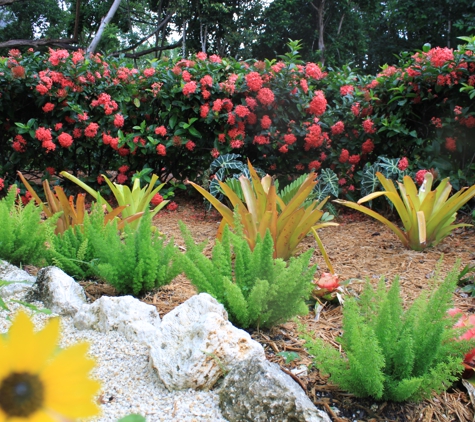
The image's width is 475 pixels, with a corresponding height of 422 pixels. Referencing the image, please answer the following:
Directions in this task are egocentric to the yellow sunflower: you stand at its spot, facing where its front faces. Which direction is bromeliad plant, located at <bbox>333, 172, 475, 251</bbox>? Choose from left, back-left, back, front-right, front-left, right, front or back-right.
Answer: back-left

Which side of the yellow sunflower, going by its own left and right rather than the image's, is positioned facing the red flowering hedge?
back

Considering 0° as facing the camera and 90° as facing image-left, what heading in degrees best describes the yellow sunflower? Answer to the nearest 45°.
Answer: approximately 0°

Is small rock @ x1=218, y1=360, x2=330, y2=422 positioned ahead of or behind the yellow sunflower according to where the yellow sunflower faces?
behind

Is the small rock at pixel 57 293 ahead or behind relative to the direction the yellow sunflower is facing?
behind

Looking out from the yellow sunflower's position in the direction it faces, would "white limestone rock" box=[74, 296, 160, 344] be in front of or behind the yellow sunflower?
behind

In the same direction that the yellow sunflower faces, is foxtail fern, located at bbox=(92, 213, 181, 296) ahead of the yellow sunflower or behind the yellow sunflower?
behind

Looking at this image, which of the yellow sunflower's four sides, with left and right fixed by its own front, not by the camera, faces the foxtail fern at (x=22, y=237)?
back

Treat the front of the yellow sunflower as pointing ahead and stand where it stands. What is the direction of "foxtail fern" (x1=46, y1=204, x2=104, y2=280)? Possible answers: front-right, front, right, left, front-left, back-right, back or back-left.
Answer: back

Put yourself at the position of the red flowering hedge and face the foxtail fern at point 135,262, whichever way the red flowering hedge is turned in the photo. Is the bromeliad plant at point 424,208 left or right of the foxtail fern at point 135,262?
left

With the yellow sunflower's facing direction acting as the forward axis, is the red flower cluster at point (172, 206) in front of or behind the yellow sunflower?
behind

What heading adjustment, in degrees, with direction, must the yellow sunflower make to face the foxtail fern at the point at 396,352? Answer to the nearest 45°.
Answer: approximately 135° to its left
